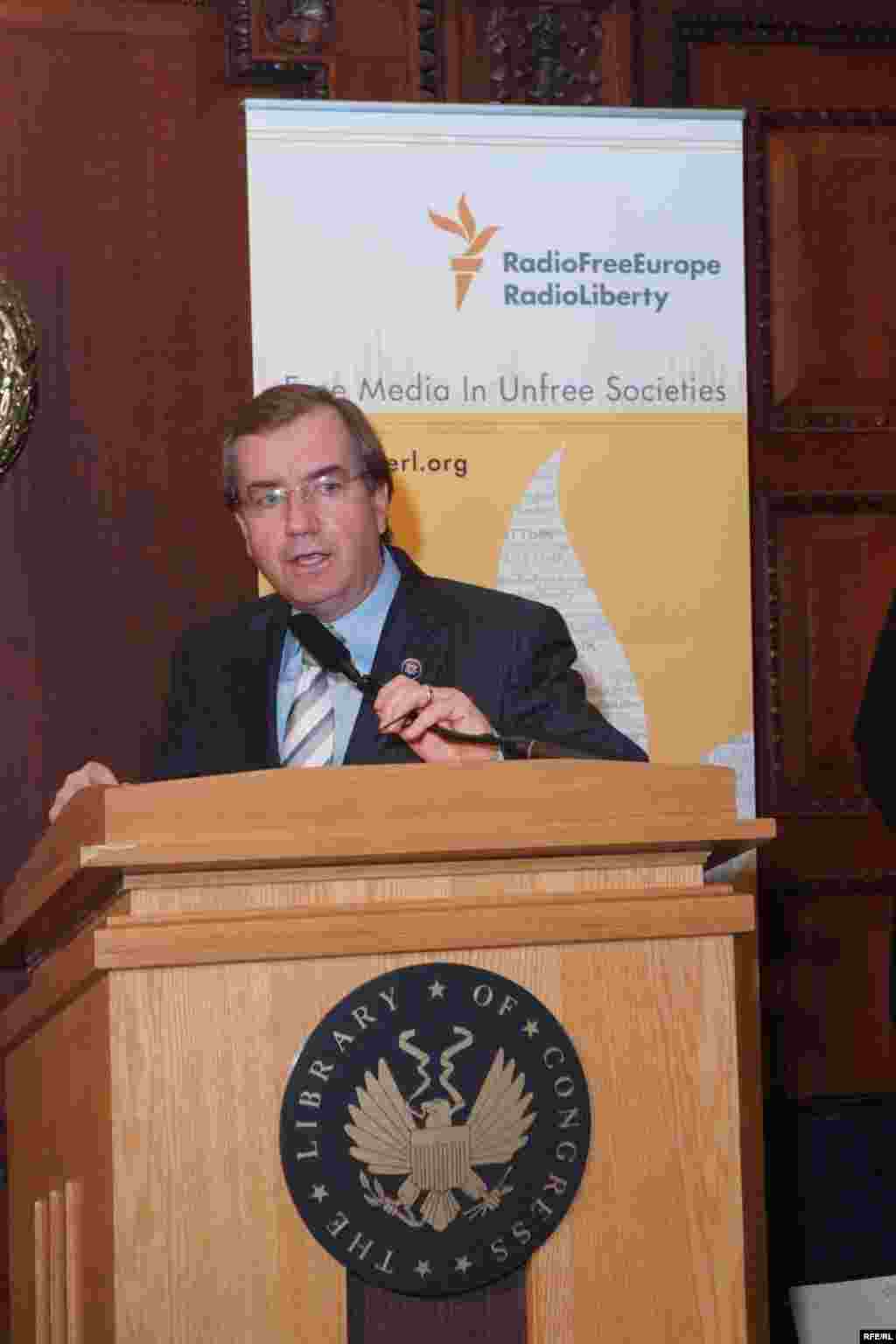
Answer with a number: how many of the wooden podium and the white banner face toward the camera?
2

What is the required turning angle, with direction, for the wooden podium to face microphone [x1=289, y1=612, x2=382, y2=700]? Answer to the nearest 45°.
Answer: approximately 180°

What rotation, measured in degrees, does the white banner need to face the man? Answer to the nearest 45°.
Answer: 0° — it already faces them

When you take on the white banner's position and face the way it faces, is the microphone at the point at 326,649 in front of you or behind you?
in front

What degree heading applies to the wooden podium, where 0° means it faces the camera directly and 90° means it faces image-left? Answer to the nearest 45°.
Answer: approximately 0°

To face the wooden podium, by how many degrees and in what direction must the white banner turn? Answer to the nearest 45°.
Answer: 0° — it already faces it

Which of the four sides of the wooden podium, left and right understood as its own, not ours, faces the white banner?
back

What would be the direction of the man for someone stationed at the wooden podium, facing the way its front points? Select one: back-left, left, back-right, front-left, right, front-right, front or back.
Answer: back

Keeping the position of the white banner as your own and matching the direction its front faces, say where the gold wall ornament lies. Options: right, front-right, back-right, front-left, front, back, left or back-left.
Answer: right
